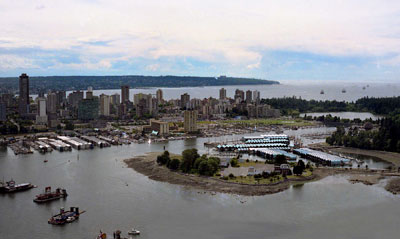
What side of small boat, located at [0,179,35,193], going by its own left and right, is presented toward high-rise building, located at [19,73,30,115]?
left

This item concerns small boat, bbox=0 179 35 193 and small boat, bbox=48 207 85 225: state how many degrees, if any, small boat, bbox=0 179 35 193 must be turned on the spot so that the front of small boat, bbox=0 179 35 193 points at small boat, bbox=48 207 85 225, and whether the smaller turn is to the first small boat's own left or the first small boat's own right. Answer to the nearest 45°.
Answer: approximately 90° to the first small boat's own right

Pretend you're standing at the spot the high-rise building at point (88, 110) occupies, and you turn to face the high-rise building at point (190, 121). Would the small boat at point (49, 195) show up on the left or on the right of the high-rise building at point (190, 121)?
right

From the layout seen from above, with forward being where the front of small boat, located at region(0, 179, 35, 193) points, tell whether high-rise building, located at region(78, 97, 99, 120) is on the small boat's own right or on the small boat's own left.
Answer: on the small boat's own left

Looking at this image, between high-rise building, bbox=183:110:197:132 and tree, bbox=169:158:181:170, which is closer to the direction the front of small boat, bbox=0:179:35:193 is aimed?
the tree

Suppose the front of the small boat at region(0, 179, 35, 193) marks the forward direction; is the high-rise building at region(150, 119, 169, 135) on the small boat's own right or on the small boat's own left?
on the small boat's own left

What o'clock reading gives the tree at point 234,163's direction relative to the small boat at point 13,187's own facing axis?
The tree is roughly at 12 o'clock from the small boat.

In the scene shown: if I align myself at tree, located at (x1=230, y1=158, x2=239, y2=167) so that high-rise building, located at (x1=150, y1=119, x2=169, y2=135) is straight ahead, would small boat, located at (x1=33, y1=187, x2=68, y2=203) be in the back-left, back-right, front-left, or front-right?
back-left

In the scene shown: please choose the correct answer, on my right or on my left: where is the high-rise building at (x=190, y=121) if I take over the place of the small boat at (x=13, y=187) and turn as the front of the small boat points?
on my left

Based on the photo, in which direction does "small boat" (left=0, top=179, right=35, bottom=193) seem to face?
to the viewer's right

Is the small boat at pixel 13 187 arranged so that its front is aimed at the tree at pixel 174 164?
yes

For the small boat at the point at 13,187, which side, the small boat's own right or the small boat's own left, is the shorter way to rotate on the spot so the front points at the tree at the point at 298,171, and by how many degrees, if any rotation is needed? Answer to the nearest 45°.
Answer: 0° — it already faces it
